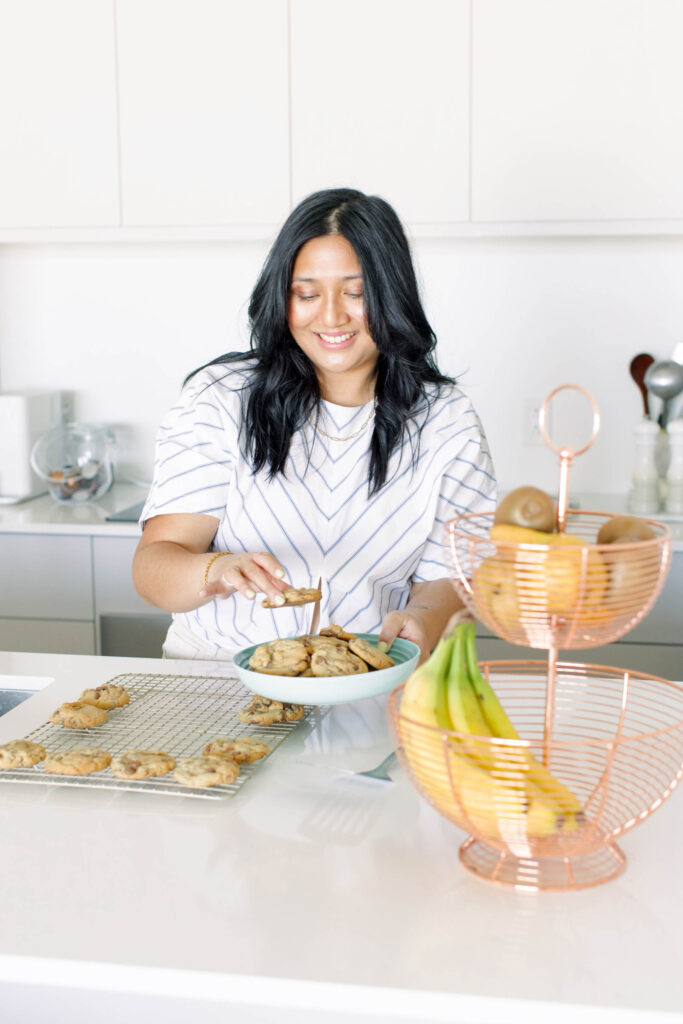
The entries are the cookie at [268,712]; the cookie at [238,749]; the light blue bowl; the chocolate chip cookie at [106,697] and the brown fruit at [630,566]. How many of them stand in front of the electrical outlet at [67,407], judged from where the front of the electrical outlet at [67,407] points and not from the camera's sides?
5

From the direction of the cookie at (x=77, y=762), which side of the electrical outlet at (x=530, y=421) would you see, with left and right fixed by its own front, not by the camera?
front

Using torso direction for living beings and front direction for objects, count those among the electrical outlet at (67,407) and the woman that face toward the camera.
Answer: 2

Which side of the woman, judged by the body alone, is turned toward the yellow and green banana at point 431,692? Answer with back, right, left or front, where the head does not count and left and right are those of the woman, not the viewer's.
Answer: front

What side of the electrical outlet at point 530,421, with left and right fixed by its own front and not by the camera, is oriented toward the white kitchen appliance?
right

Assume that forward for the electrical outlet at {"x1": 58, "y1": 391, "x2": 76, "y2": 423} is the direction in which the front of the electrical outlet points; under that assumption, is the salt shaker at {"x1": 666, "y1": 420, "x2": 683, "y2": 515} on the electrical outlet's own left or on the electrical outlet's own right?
on the electrical outlet's own left

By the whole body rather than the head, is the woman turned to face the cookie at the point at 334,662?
yes

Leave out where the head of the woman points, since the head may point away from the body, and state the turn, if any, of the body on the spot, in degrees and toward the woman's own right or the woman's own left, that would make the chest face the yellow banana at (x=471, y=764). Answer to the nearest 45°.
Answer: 0° — they already face it

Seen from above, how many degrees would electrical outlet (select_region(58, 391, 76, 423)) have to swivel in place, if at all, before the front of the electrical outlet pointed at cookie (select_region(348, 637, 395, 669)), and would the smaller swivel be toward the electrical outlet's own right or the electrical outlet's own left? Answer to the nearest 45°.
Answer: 0° — it already faces it

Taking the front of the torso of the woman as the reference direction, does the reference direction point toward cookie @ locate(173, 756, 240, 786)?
yes

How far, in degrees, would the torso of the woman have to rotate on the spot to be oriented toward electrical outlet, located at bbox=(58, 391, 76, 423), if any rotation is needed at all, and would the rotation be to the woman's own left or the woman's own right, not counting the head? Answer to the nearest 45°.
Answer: approximately 135° to the woman's own right

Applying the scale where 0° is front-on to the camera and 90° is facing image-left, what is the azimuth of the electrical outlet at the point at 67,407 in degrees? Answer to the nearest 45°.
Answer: approximately 0°
